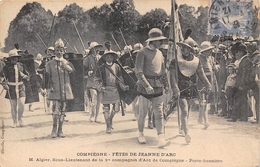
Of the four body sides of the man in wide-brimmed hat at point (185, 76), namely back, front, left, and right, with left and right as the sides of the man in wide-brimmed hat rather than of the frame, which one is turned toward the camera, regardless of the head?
front

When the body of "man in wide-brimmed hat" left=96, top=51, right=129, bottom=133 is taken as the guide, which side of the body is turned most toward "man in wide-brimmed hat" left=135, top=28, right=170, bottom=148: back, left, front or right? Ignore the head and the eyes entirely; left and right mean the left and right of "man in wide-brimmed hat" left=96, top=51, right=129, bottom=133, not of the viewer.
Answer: front

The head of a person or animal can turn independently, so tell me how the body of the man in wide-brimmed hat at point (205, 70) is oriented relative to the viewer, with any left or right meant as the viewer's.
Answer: facing the viewer and to the right of the viewer

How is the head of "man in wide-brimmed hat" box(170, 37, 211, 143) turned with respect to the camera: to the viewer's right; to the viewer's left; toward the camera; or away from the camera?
toward the camera

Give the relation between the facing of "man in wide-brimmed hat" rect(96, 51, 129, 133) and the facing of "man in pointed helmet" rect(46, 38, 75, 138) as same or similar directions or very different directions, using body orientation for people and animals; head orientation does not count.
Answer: same or similar directions

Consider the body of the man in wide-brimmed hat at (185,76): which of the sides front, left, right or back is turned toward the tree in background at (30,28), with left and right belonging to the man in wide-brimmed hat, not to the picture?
back

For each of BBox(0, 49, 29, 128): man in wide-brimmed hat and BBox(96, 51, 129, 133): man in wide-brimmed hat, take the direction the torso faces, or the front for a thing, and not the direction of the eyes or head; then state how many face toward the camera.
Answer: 2

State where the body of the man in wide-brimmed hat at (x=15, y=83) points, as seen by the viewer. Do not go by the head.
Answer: toward the camera

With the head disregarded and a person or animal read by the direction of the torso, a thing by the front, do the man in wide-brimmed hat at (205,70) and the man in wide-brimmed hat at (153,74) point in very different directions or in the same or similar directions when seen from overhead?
same or similar directions

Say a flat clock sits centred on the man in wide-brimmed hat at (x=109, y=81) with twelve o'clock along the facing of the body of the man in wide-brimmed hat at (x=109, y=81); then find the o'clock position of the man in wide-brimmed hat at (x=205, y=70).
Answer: the man in wide-brimmed hat at (x=205, y=70) is roughly at 9 o'clock from the man in wide-brimmed hat at (x=109, y=81).

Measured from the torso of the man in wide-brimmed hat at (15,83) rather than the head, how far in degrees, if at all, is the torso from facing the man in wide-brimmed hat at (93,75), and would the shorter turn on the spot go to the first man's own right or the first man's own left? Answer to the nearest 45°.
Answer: approximately 90° to the first man's own left

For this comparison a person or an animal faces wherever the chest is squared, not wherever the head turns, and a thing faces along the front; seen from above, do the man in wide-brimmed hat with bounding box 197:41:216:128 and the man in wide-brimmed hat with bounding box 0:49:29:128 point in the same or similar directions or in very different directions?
same or similar directions

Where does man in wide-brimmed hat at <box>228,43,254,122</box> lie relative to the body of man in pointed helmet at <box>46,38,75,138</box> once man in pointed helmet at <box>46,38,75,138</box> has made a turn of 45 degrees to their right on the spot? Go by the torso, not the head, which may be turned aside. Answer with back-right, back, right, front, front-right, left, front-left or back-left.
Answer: back-left

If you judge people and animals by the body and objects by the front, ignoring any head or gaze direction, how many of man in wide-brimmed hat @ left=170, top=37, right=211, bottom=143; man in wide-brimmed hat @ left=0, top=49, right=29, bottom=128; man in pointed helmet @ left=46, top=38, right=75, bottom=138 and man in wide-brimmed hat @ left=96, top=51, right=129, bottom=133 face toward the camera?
4
